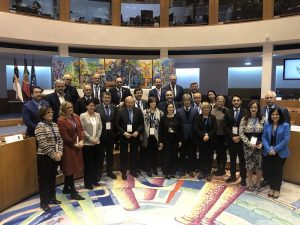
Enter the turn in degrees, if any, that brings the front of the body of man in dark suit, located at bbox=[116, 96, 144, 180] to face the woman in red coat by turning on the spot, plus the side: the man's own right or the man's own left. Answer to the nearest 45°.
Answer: approximately 45° to the man's own right

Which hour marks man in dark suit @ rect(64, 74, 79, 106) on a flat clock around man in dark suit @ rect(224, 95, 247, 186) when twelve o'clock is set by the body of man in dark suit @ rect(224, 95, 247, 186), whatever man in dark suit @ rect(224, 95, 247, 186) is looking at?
man in dark suit @ rect(64, 74, 79, 106) is roughly at 3 o'clock from man in dark suit @ rect(224, 95, 247, 186).

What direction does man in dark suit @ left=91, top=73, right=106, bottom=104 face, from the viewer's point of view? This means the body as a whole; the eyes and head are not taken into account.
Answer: toward the camera

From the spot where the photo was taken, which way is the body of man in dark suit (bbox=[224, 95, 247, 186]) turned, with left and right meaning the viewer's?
facing the viewer

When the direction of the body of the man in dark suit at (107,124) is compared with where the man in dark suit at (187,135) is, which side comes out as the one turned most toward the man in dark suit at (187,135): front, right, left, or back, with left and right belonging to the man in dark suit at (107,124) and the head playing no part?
left

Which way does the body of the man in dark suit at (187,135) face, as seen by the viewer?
toward the camera

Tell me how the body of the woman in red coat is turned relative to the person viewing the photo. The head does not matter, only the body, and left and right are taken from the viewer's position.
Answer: facing the viewer and to the right of the viewer

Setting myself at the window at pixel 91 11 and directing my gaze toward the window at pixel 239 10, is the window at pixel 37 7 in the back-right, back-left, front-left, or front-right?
back-right
